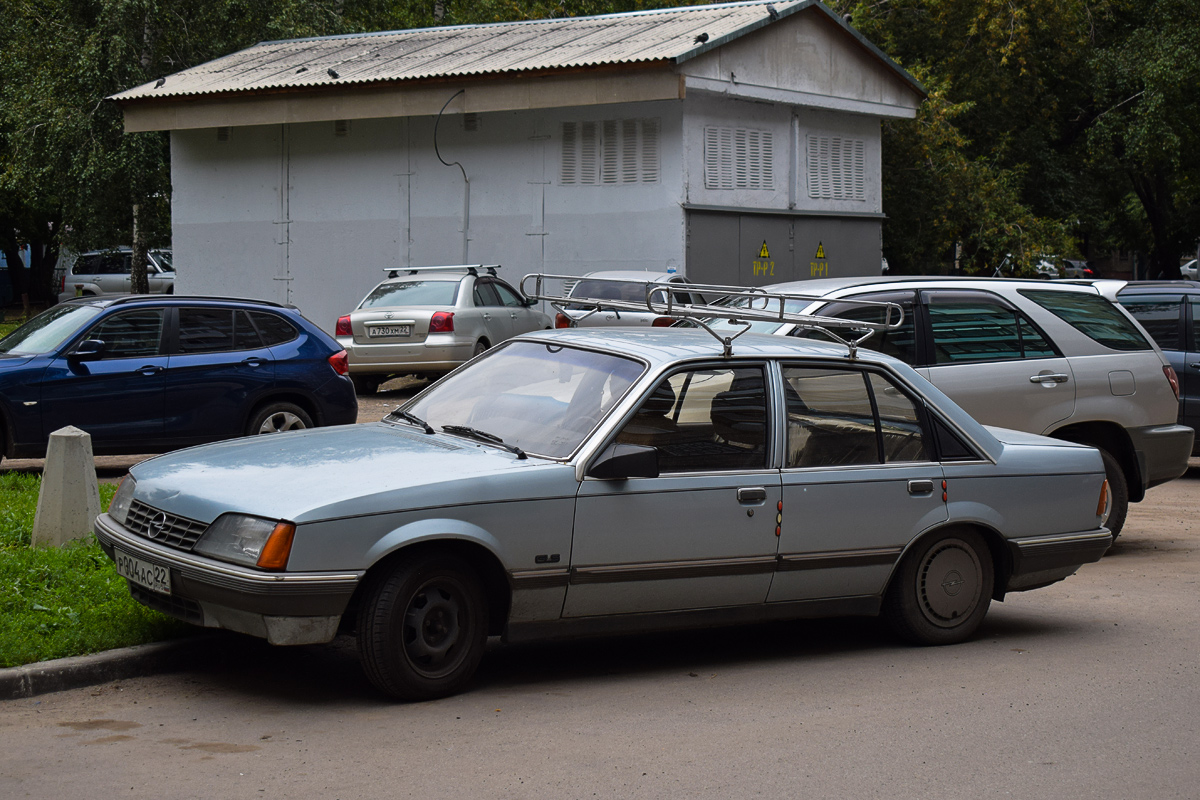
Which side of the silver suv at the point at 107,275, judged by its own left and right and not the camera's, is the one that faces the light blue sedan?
right

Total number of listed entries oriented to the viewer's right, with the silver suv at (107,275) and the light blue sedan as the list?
1

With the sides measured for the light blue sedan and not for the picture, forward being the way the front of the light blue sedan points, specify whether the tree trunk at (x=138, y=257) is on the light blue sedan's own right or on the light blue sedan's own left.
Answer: on the light blue sedan's own right

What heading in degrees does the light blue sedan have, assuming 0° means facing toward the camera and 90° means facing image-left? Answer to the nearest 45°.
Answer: approximately 45°

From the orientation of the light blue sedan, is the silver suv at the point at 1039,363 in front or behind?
behind

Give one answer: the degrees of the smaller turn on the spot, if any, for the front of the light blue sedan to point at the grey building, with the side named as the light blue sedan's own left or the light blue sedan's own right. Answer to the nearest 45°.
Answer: approximately 135° to the light blue sedan's own right

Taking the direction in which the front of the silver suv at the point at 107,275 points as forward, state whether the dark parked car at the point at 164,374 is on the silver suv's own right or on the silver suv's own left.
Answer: on the silver suv's own right

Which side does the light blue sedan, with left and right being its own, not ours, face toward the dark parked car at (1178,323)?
back

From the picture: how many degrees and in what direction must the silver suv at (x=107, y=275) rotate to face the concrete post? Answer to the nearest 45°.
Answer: approximately 90° to its right

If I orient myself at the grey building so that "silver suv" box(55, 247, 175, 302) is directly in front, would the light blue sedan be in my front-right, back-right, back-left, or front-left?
back-left

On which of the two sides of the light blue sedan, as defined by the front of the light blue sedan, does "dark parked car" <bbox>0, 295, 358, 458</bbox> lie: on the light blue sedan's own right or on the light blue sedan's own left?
on the light blue sedan's own right

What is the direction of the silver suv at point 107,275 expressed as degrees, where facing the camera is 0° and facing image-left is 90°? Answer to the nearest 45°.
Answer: approximately 270°

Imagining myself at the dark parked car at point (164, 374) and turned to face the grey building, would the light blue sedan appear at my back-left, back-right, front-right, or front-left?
back-right
